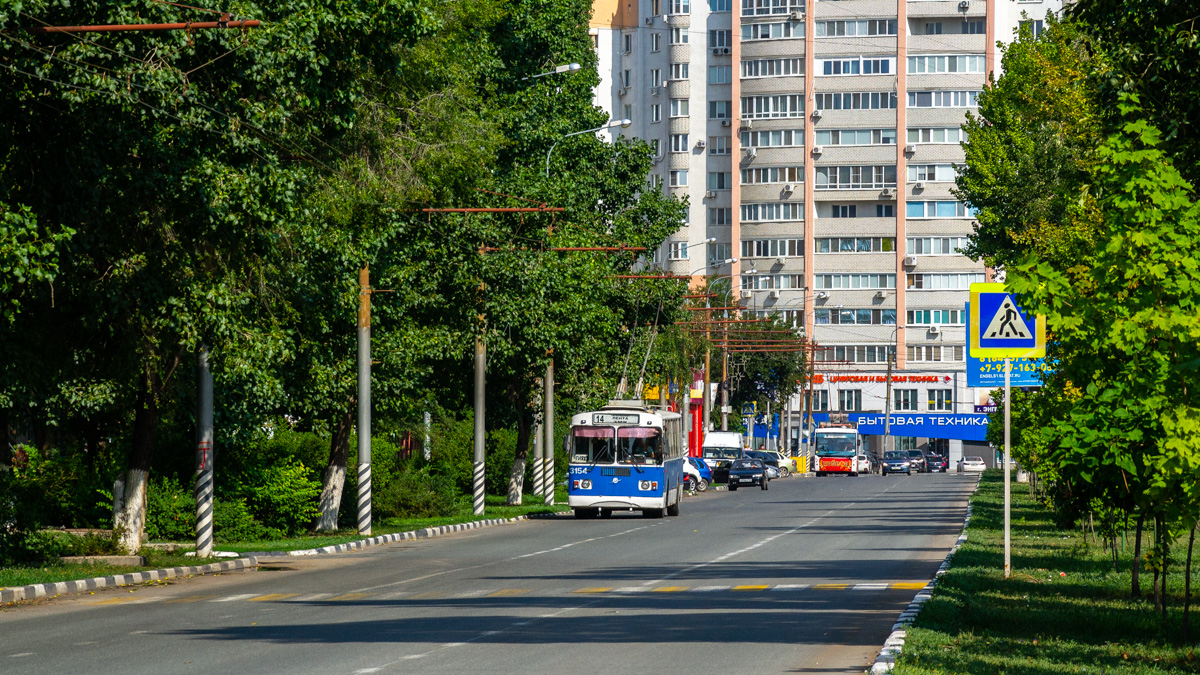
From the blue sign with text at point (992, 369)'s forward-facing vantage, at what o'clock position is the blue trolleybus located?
The blue trolleybus is roughly at 5 o'clock from the blue sign with text.

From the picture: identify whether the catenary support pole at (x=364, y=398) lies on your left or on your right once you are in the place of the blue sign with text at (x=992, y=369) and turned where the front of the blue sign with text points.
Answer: on your right

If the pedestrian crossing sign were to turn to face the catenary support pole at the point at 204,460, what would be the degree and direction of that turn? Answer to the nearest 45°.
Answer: approximately 90° to its right

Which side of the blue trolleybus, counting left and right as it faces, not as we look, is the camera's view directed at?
front

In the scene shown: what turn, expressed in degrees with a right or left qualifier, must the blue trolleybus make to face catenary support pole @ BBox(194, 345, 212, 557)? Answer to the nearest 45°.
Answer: approximately 45° to its right

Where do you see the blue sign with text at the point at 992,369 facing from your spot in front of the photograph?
facing the viewer

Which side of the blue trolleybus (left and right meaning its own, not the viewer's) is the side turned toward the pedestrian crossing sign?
front

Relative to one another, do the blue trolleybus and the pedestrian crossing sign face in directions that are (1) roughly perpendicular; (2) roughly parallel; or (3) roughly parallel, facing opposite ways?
roughly parallel

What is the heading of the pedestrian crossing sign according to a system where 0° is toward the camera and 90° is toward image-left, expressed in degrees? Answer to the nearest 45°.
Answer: approximately 0°

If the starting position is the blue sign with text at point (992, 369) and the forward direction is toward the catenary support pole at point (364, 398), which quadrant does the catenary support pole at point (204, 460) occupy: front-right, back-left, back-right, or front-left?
front-left

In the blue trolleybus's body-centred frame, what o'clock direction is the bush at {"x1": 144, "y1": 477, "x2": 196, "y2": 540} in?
The bush is roughly at 1 o'clock from the blue trolleybus.

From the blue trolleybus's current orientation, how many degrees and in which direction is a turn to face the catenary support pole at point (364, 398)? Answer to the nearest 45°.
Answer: approximately 45° to its right

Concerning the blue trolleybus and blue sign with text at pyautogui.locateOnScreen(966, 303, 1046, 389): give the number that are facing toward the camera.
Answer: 2
